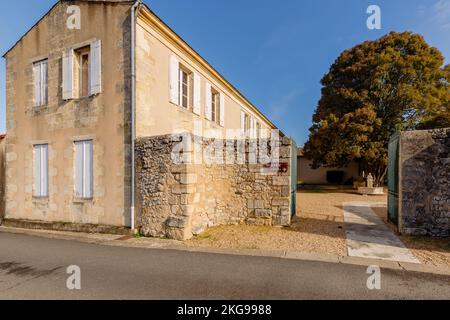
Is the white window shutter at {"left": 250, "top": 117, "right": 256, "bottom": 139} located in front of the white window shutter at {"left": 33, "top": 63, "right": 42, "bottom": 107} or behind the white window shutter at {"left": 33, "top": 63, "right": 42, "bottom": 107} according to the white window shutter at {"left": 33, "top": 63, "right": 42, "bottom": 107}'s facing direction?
behind

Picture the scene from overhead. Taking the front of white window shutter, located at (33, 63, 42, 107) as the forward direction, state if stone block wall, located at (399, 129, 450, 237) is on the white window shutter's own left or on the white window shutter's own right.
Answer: on the white window shutter's own left
